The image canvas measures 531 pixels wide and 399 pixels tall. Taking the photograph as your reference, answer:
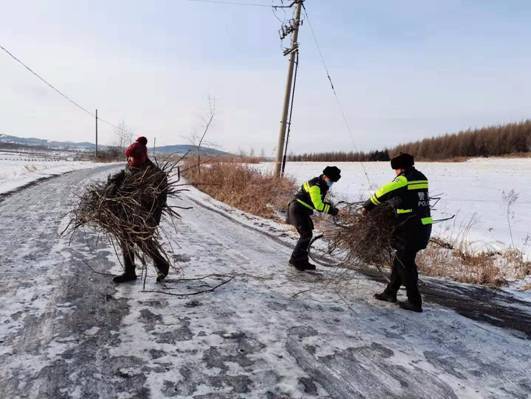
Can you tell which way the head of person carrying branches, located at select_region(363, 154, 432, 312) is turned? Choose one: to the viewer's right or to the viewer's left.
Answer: to the viewer's left

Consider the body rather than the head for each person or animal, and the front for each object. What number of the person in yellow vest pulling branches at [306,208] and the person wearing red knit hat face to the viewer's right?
1

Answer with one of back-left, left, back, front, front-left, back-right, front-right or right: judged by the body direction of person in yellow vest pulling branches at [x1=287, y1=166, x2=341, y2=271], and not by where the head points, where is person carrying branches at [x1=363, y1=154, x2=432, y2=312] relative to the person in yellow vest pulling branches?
front-right

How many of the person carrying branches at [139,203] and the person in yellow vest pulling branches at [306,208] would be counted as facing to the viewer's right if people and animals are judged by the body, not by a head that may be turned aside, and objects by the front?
1

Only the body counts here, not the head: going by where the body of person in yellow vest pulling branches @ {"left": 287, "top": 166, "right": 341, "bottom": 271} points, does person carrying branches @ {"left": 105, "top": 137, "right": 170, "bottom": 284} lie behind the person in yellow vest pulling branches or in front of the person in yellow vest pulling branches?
behind

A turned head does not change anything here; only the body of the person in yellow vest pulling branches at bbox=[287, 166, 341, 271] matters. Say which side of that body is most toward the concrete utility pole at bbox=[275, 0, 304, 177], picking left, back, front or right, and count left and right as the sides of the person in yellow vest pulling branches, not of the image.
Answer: left

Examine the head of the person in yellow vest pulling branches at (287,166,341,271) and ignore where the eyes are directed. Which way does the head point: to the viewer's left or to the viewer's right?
to the viewer's right

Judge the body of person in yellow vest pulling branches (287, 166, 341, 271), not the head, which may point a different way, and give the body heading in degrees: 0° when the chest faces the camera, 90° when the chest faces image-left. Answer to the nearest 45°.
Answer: approximately 270°

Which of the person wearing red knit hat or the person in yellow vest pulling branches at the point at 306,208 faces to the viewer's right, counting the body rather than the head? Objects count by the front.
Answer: the person in yellow vest pulling branches
